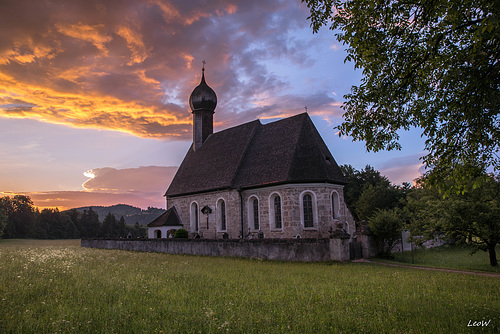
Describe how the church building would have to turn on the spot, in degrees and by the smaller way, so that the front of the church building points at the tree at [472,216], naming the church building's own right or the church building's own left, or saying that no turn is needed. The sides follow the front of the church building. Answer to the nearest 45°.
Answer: approximately 180°

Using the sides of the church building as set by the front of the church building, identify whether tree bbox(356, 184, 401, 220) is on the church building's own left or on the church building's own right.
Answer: on the church building's own right

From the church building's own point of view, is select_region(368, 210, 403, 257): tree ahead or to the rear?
to the rear

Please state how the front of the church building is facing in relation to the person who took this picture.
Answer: facing away from the viewer and to the left of the viewer
